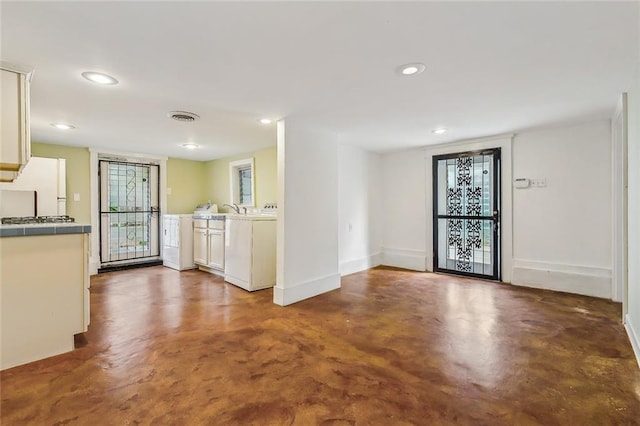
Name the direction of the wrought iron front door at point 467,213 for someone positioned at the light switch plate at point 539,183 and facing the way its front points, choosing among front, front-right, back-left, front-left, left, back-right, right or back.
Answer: right

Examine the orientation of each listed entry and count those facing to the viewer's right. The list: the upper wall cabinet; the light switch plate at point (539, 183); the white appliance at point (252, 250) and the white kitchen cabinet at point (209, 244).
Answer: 1

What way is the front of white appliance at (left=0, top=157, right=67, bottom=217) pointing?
to the viewer's right

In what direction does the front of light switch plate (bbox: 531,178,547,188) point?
toward the camera

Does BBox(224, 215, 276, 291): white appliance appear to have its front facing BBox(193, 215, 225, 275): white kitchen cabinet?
no

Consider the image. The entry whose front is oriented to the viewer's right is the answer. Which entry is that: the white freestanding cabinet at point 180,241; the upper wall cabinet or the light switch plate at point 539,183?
the upper wall cabinet

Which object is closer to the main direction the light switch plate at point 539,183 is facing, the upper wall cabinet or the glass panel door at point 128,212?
the upper wall cabinet

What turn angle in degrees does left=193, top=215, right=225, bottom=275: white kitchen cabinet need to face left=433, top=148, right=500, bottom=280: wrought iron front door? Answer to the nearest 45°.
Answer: approximately 90° to its left

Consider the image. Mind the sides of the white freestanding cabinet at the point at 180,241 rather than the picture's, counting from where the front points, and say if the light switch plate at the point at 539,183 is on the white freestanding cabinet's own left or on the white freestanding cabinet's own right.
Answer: on the white freestanding cabinet's own left

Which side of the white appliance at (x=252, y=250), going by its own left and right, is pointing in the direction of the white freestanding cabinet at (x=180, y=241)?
right

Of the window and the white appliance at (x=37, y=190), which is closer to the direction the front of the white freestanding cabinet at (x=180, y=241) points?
the white appliance

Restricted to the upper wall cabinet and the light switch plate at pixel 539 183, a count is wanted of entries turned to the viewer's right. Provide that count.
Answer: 1

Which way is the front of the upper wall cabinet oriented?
to the viewer's right

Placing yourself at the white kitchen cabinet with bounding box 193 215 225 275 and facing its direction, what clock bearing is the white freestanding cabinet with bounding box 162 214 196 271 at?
The white freestanding cabinet is roughly at 3 o'clock from the white kitchen cabinet.
